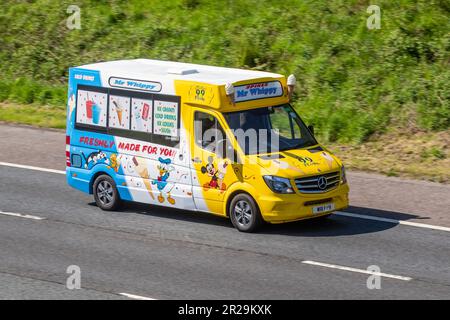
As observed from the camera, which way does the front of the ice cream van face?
facing the viewer and to the right of the viewer
